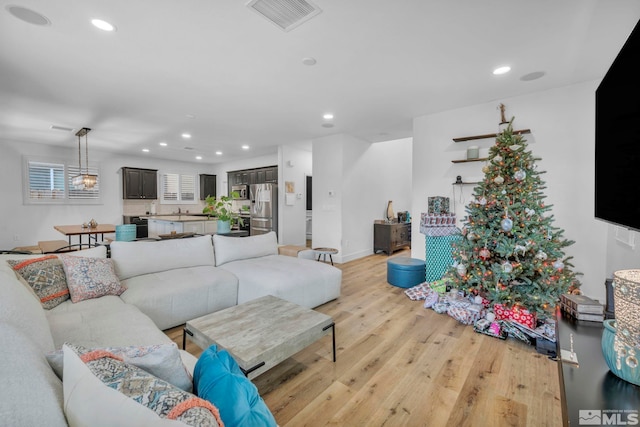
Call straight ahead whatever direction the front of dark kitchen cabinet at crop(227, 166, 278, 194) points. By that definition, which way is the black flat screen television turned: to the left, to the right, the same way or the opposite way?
to the right

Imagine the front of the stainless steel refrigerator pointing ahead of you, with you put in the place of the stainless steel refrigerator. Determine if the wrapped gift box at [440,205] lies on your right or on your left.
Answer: on your left

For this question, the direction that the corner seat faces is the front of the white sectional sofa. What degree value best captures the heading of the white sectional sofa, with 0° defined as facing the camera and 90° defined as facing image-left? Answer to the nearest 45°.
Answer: approximately 315°

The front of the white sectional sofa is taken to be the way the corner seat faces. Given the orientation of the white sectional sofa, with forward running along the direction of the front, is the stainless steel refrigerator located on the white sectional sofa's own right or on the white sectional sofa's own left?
on the white sectional sofa's own left

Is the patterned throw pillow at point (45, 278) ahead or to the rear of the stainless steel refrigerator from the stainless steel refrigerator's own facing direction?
ahead

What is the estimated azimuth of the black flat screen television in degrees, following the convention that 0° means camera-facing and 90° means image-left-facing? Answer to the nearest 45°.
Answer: approximately 90°

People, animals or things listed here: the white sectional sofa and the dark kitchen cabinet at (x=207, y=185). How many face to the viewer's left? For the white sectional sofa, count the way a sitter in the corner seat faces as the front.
0

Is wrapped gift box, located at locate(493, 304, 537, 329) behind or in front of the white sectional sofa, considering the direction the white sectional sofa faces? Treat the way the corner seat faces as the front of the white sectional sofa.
in front

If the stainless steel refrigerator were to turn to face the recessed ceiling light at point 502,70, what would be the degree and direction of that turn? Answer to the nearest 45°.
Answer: approximately 90° to its left

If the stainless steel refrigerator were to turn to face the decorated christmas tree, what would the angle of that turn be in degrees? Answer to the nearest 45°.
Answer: approximately 90° to its left

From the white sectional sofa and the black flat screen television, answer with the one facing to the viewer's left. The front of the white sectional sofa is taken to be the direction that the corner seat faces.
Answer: the black flat screen television

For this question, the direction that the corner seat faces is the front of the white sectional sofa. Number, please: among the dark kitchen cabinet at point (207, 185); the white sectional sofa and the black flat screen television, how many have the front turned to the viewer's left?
1

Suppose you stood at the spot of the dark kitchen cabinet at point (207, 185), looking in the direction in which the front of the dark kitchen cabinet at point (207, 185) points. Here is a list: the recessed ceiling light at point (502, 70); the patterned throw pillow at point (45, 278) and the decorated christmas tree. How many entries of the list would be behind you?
0

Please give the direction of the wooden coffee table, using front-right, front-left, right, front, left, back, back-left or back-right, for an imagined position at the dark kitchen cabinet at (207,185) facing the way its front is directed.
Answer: front-right

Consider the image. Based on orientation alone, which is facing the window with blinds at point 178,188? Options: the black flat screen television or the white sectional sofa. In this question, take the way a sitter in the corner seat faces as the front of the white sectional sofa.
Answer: the black flat screen television

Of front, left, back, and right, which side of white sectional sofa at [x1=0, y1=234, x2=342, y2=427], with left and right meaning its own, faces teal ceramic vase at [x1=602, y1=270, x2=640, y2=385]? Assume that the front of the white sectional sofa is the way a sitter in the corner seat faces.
front

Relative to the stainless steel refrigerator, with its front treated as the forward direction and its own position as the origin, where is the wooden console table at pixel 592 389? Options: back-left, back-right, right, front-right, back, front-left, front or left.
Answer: front-left

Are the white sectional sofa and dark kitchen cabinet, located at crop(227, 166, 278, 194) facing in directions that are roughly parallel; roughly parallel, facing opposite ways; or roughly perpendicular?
roughly perpendicular

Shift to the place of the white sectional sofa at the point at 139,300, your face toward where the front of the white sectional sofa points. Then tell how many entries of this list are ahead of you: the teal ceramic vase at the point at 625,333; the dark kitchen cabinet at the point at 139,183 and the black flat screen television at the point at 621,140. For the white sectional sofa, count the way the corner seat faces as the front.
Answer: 2
